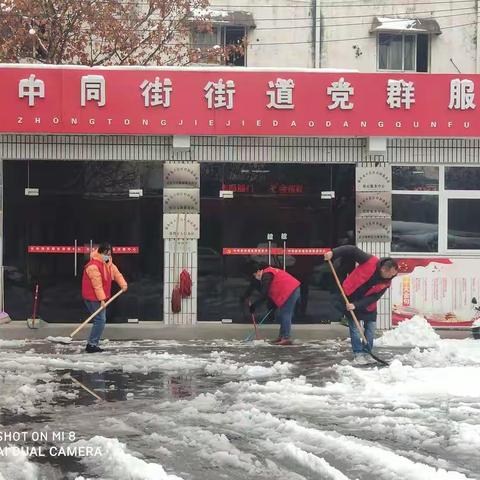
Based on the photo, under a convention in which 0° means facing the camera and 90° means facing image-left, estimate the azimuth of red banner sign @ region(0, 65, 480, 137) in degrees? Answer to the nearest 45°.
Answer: approximately 0°

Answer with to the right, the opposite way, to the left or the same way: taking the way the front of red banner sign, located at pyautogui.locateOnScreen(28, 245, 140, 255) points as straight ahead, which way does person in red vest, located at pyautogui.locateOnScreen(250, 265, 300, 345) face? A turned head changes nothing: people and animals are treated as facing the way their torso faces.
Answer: to the right

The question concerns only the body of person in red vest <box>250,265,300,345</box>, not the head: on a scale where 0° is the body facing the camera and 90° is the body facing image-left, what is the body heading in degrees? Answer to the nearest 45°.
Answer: approximately 90°

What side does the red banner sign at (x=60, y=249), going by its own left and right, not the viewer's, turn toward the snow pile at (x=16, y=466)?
front

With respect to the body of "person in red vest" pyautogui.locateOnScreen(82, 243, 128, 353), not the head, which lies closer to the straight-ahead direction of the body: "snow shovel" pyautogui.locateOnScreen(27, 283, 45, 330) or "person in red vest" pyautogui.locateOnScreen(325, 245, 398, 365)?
the person in red vest

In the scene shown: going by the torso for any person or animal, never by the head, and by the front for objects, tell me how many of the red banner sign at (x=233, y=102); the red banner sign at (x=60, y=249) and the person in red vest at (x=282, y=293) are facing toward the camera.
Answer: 2

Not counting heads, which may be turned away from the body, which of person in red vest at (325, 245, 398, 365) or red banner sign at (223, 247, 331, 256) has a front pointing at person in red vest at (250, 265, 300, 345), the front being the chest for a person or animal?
the red banner sign

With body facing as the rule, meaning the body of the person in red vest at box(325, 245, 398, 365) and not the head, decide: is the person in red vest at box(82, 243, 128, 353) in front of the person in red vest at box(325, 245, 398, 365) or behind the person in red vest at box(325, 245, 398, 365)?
behind

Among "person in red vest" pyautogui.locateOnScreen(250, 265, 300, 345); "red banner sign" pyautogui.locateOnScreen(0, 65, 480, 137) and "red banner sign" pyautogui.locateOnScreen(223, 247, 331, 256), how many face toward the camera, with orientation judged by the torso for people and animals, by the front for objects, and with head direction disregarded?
2
